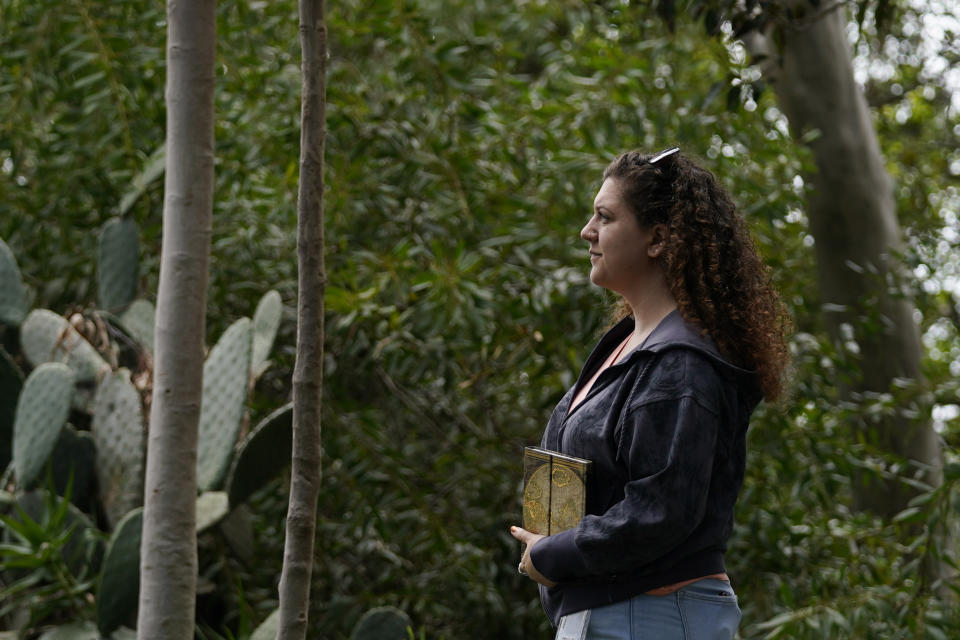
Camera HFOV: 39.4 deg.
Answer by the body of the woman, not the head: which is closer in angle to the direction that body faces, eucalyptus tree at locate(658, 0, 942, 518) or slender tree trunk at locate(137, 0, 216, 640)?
the slender tree trunk

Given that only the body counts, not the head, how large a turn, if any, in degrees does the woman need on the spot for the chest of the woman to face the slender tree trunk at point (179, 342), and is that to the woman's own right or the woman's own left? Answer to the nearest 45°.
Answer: approximately 45° to the woman's own right

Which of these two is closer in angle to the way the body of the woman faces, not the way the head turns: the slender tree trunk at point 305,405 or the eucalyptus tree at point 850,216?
the slender tree trunk

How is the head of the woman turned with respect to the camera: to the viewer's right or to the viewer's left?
to the viewer's left

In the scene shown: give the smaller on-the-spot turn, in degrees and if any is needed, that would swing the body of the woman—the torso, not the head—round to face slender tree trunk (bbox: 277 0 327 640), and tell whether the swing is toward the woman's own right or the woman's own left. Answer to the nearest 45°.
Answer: approximately 45° to the woman's own right

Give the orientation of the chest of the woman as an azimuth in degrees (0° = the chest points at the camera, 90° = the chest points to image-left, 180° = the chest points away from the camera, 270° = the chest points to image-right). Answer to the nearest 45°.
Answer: approximately 90°

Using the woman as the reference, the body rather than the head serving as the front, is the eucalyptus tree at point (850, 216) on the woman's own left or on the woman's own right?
on the woman's own right
